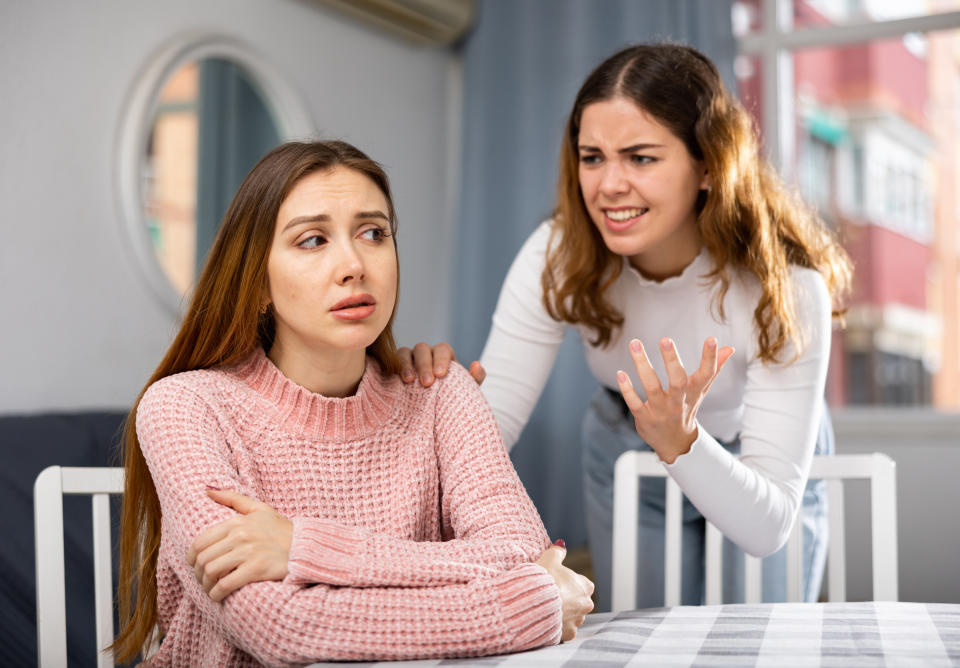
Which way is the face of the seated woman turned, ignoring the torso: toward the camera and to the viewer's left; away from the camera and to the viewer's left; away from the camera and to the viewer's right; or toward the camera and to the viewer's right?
toward the camera and to the viewer's right

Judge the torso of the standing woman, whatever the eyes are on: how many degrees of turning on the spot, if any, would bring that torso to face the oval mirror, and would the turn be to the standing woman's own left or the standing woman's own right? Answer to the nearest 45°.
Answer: approximately 90° to the standing woman's own right

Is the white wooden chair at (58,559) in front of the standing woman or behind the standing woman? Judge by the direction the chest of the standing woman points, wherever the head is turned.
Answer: in front

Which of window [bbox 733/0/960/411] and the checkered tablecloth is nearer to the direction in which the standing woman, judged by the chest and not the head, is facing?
the checkered tablecloth

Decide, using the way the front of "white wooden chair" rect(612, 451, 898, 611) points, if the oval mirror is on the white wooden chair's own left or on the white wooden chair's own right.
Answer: on the white wooden chair's own right

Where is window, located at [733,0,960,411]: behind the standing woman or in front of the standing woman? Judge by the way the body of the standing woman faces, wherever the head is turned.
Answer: behind

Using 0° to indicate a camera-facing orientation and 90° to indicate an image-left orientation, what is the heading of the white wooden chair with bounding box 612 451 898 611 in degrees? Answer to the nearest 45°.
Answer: approximately 0°

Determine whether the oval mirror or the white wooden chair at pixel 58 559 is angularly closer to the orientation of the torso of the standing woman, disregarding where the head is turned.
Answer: the white wooden chair

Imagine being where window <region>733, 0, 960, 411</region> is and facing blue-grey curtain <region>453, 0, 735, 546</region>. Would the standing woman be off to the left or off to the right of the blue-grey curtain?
left
